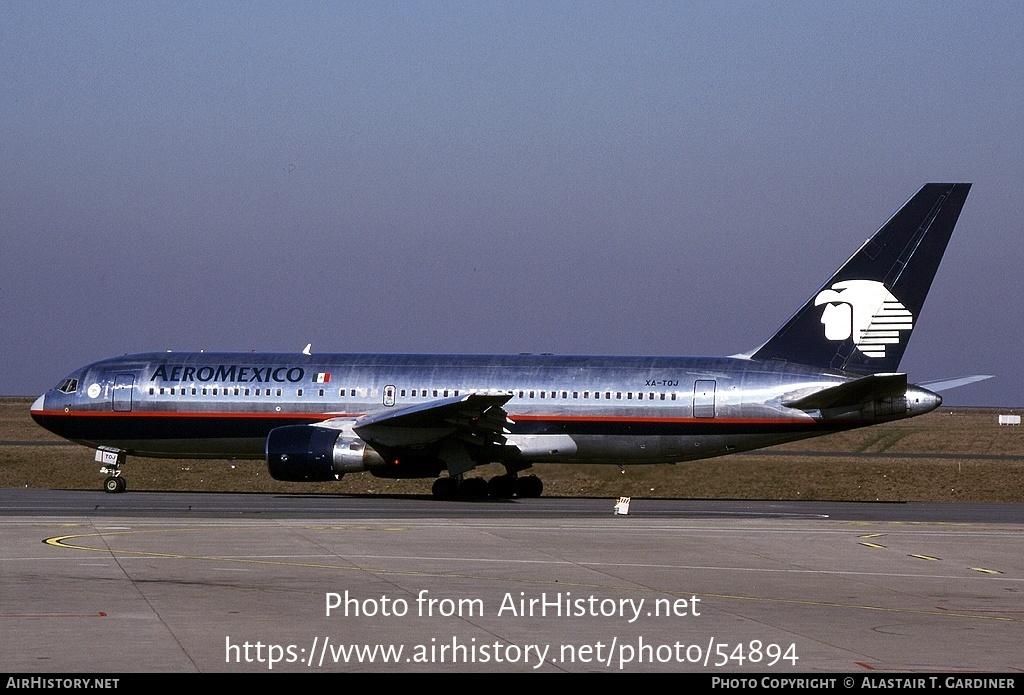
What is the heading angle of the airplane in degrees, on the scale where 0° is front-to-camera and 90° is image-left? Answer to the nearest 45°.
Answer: approximately 90°
